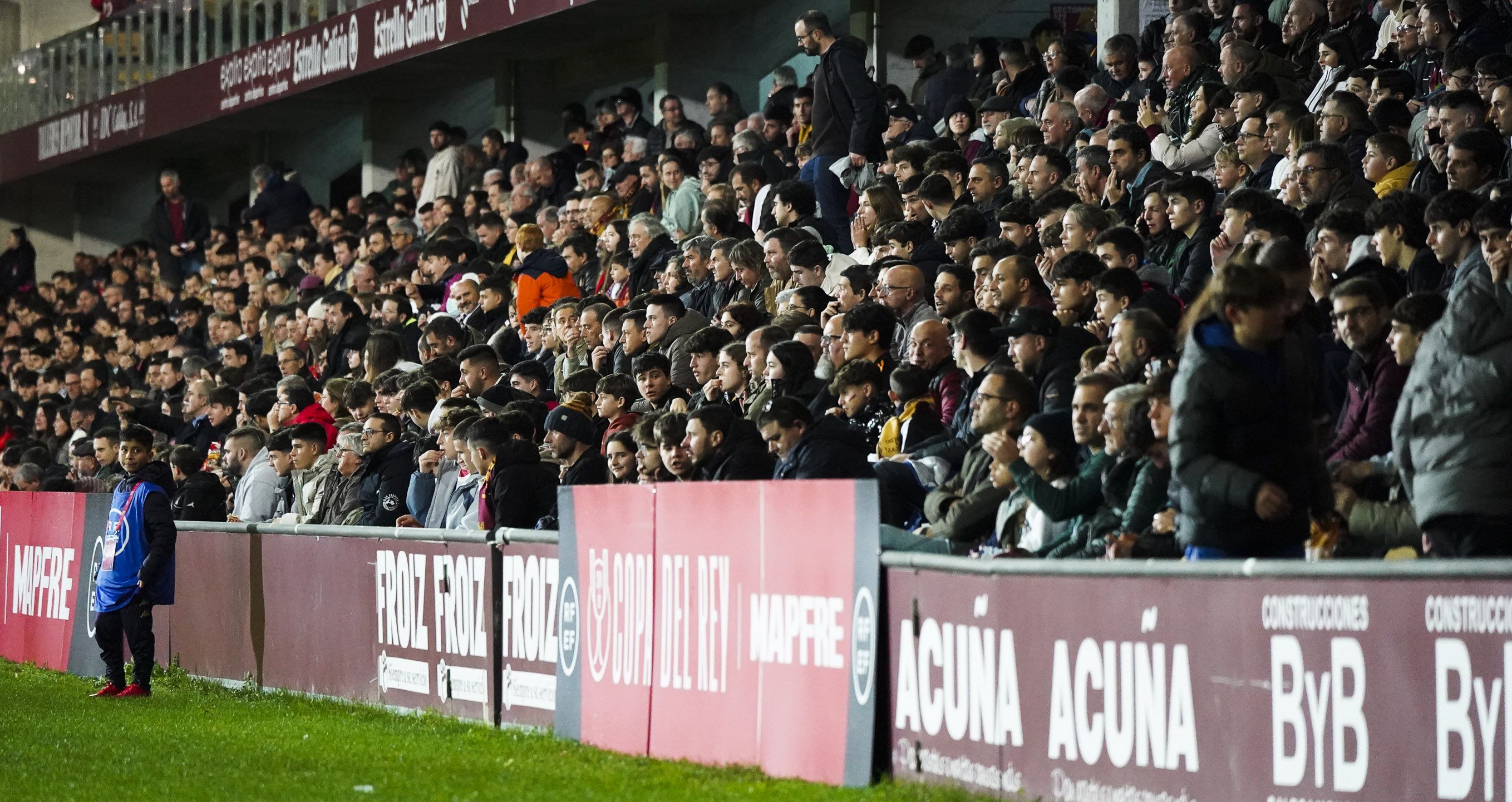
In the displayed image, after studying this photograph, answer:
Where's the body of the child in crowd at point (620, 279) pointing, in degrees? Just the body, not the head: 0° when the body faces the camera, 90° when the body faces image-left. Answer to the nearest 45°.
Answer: approximately 45°

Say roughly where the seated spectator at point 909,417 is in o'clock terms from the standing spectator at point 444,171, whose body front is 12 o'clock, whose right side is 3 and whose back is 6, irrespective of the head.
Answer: The seated spectator is roughly at 10 o'clock from the standing spectator.

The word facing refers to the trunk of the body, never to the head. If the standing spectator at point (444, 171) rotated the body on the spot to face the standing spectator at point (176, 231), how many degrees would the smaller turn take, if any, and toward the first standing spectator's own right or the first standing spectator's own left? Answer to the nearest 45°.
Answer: approximately 90° to the first standing spectator's own right

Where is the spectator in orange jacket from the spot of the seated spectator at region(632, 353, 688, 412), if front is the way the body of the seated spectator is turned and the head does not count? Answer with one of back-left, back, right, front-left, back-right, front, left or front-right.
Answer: back-right

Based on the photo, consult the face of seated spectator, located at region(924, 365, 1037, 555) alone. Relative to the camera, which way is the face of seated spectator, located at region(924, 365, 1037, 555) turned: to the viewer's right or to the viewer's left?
to the viewer's left

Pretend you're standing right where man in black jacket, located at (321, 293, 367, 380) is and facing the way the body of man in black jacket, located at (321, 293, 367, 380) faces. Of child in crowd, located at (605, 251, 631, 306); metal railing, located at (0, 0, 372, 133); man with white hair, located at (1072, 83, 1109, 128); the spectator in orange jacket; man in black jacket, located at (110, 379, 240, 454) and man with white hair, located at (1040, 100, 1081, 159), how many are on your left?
4

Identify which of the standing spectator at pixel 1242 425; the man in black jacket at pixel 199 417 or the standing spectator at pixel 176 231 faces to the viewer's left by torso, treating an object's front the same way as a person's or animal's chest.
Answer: the man in black jacket

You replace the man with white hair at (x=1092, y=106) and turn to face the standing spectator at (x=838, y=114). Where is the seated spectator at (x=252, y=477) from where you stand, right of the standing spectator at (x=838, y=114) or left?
left
